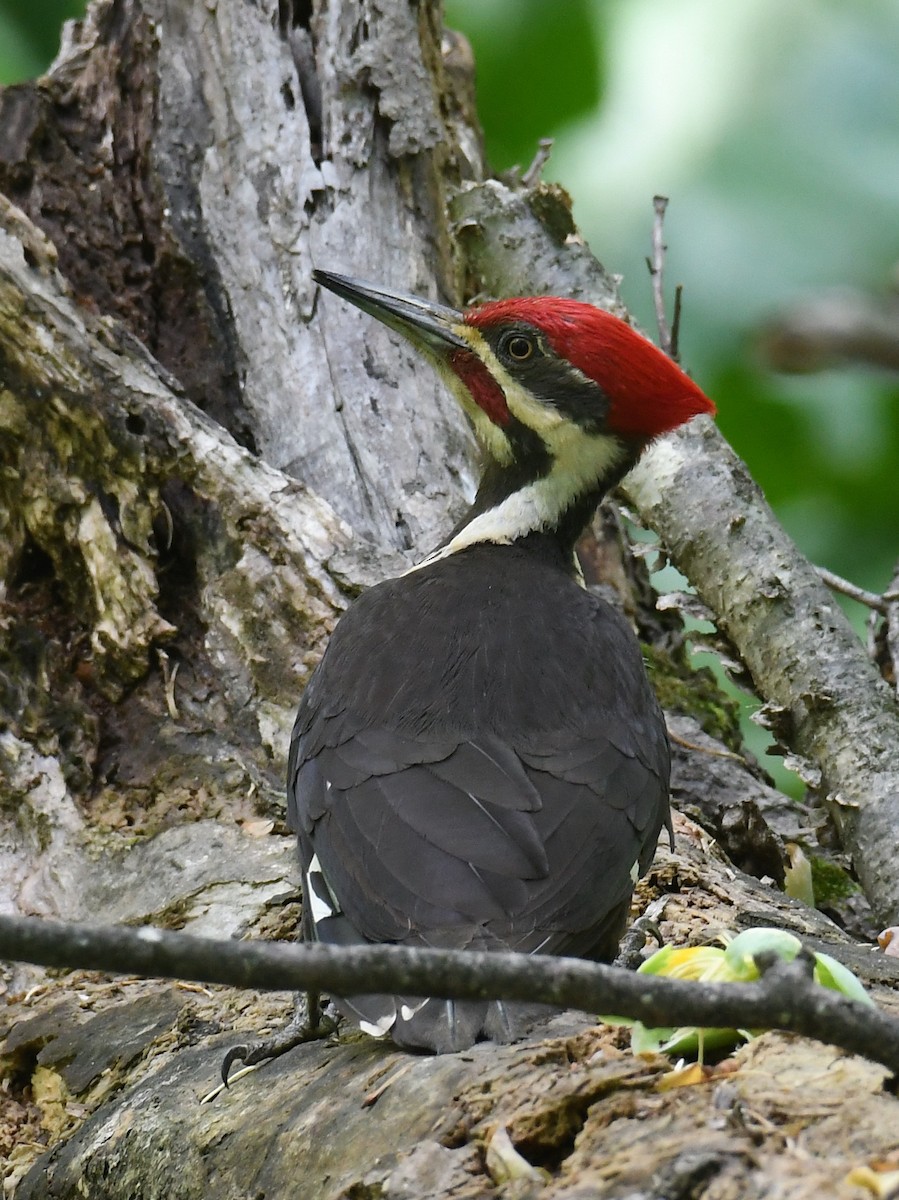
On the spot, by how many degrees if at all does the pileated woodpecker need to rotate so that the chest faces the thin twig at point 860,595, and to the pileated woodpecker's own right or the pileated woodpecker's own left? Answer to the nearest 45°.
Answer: approximately 45° to the pileated woodpecker's own right

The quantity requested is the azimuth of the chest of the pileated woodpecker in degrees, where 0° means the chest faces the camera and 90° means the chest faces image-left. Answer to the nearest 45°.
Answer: approximately 180°

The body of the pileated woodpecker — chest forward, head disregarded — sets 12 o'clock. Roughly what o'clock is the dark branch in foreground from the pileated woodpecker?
The dark branch in foreground is roughly at 6 o'clock from the pileated woodpecker.

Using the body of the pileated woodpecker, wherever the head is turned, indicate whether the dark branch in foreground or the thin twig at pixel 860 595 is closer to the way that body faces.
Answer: the thin twig
